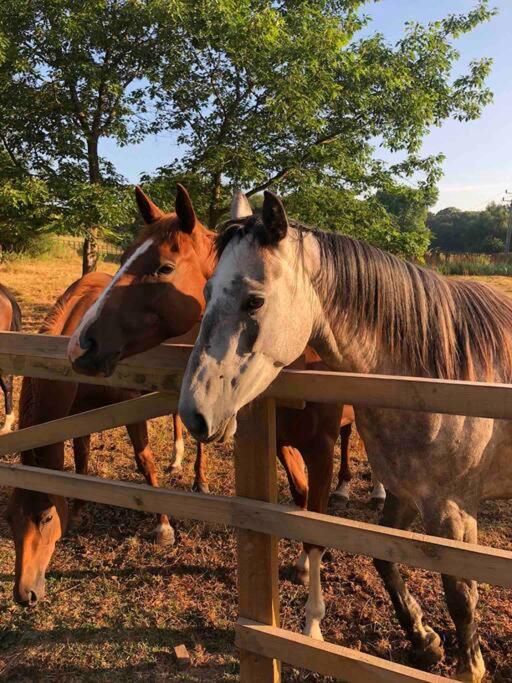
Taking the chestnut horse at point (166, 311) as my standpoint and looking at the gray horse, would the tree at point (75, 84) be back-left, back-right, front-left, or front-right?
back-left

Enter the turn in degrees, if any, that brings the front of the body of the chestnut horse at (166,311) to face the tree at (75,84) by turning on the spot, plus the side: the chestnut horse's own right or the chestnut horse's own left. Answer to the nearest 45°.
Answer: approximately 135° to the chestnut horse's own right

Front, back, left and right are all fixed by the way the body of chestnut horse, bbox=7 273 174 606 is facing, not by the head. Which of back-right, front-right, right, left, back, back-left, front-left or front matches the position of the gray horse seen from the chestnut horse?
left

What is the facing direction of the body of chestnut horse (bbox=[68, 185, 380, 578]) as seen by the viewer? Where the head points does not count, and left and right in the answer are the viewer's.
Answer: facing the viewer and to the left of the viewer

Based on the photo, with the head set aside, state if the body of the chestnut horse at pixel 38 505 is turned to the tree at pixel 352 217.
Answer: no

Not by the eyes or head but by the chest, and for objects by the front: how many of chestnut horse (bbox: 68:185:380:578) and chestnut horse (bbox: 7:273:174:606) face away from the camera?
0

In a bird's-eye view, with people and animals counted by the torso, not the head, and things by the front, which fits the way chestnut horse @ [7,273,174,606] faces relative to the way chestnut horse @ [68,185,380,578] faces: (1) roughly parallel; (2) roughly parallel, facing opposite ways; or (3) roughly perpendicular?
roughly parallel

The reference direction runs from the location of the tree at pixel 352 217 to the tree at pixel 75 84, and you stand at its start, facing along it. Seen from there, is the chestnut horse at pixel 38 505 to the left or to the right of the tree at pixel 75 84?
left

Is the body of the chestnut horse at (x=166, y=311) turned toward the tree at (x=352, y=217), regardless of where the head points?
no

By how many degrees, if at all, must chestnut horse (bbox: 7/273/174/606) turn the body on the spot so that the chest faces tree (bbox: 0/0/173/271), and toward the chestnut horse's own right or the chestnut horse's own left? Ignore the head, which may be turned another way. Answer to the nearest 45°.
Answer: approximately 135° to the chestnut horse's own right

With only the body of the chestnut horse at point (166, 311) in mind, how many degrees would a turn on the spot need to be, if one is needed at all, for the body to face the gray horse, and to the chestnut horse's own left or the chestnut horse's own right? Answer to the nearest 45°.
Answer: approximately 90° to the chestnut horse's own left

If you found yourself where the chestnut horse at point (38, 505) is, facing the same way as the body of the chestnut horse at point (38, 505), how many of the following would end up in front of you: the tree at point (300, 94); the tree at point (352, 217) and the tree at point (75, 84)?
0
